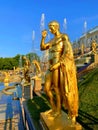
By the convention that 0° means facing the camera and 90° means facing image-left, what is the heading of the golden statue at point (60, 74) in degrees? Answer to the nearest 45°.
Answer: approximately 45°
